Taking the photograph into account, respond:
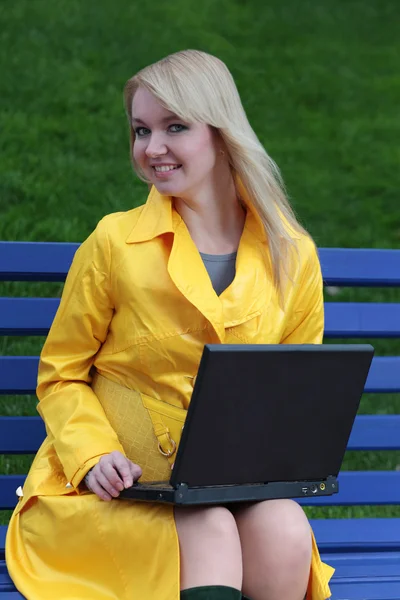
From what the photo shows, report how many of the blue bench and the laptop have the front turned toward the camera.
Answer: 1

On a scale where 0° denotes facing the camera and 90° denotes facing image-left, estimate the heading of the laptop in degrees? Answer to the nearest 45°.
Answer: approximately 135°

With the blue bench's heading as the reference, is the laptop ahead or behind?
ahead

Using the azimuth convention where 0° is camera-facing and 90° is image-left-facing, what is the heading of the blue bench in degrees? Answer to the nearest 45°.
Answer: approximately 0°
